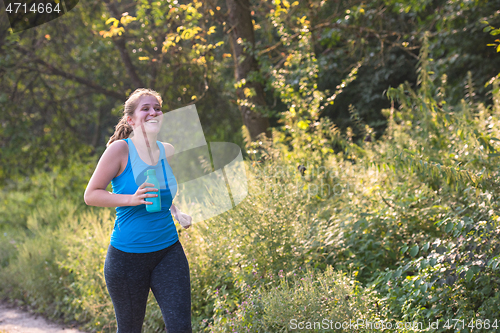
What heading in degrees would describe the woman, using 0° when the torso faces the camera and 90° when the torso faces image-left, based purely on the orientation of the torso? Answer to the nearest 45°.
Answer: approximately 315°

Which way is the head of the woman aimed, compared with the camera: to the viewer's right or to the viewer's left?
to the viewer's right

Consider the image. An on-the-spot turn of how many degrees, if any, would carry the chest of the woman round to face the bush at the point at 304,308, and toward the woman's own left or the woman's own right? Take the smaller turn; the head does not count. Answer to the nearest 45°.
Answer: approximately 45° to the woman's own left
